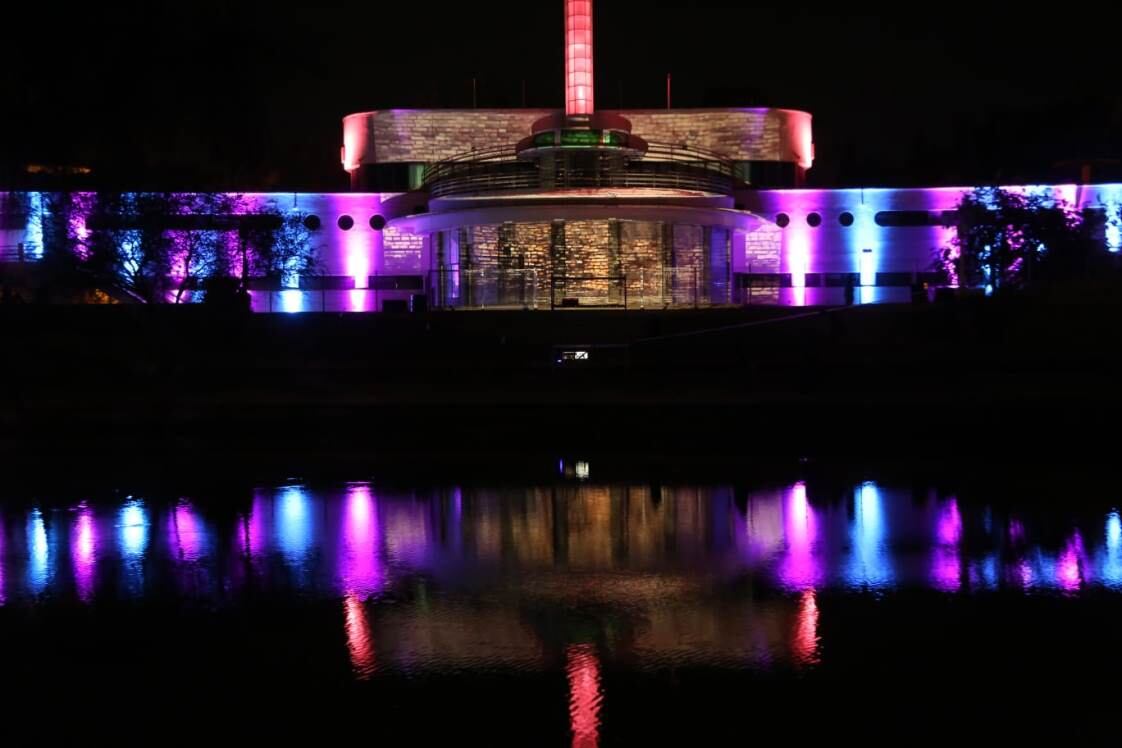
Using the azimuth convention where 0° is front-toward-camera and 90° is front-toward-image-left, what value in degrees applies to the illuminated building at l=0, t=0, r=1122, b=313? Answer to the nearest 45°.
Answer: approximately 0°

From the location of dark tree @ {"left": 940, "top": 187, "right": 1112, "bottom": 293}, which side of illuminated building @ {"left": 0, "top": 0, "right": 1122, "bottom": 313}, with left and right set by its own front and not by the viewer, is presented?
left
